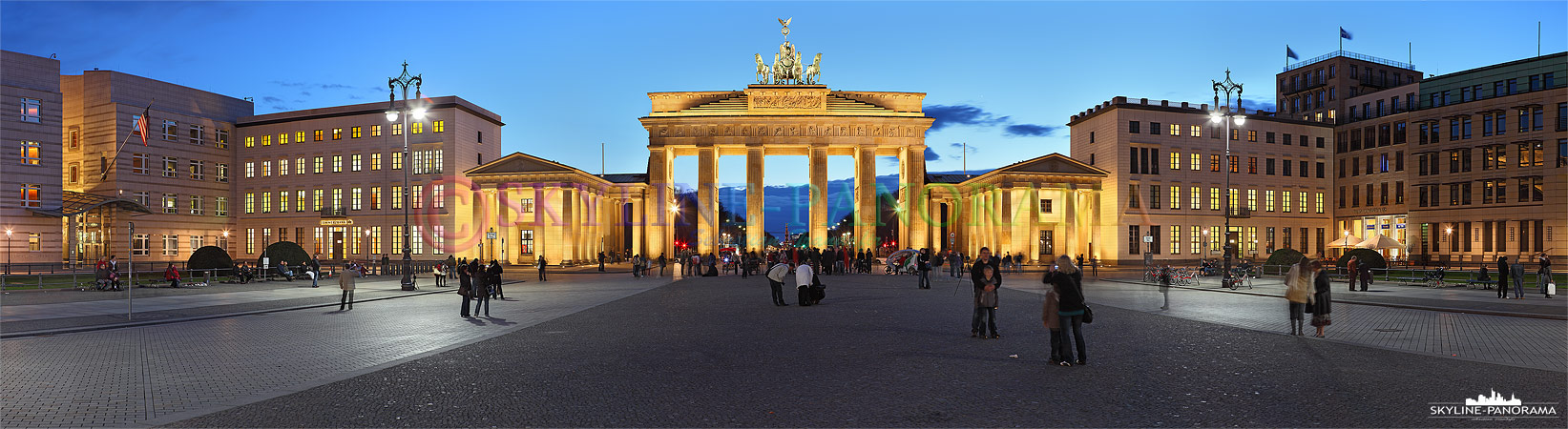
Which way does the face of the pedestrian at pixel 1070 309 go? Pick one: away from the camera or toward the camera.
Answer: away from the camera

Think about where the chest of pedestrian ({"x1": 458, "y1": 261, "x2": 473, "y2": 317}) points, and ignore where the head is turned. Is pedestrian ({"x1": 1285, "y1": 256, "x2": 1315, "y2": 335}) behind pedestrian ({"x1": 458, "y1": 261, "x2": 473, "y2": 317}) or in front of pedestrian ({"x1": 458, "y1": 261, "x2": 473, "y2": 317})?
in front

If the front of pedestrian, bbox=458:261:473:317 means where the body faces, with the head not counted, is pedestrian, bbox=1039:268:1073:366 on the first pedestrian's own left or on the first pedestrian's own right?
on the first pedestrian's own right
